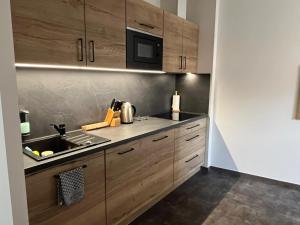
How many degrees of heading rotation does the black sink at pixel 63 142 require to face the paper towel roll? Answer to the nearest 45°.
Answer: approximately 90° to its left

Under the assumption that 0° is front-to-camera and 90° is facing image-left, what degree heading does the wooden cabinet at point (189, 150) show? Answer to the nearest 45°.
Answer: approximately 315°

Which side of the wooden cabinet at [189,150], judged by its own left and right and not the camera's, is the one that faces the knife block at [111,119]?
right

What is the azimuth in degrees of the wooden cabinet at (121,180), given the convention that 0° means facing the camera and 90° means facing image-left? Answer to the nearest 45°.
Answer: approximately 315°

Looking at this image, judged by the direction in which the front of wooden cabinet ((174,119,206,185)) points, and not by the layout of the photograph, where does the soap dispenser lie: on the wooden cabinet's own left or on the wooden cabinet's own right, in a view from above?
on the wooden cabinet's own right

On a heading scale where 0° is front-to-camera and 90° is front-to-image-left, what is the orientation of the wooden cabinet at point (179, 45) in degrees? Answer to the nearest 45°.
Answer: approximately 315°
